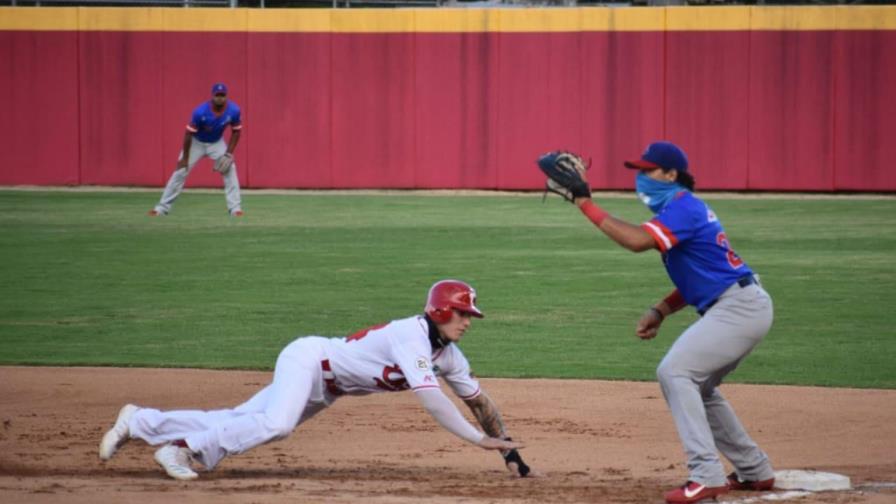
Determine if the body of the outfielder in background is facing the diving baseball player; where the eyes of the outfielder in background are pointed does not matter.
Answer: yes

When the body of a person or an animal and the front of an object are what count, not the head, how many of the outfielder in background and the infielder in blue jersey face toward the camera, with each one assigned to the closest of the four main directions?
1

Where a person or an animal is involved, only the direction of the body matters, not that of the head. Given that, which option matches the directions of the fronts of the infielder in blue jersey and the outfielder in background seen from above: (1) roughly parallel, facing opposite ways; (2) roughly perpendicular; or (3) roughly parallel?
roughly perpendicular

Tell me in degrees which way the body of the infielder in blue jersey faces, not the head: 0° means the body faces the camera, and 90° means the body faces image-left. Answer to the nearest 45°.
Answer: approximately 90°

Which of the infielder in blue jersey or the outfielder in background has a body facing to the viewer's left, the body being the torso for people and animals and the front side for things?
the infielder in blue jersey

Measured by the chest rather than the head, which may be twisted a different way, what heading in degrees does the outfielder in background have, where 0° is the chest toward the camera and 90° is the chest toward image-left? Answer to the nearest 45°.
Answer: approximately 0°
